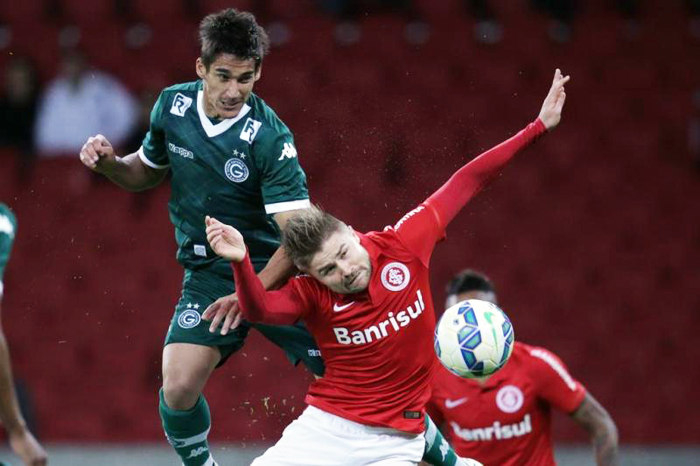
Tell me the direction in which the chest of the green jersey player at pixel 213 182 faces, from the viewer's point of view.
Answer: toward the camera

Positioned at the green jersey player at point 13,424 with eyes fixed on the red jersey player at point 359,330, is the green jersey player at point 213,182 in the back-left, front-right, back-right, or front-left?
front-left

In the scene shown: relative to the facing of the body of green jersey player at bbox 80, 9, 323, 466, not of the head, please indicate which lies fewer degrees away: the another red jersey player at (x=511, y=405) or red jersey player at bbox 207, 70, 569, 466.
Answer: the red jersey player

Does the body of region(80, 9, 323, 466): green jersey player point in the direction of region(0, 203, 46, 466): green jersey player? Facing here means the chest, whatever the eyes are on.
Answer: no

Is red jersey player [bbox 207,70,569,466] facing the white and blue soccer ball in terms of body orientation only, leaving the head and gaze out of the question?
no

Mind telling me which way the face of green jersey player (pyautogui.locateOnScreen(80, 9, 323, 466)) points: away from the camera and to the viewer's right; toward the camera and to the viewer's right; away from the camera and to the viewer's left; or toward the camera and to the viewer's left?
toward the camera and to the viewer's right

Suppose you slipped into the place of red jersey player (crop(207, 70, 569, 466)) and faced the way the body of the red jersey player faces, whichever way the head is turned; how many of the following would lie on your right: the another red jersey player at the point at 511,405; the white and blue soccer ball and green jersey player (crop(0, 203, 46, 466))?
1

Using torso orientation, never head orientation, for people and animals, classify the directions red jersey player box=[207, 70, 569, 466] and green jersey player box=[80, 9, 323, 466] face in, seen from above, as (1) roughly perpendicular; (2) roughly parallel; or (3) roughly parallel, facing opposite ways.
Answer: roughly parallel

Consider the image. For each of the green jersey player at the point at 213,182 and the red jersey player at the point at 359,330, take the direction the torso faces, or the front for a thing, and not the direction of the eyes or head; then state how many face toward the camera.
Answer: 2

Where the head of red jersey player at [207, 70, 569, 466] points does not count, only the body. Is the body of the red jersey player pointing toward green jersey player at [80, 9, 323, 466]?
no

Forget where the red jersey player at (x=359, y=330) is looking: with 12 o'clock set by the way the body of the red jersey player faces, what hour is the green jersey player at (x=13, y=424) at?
The green jersey player is roughly at 3 o'clock from the red jersey player.

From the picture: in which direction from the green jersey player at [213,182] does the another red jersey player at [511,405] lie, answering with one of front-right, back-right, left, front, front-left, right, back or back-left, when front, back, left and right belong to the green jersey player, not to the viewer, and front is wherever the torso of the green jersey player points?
left
